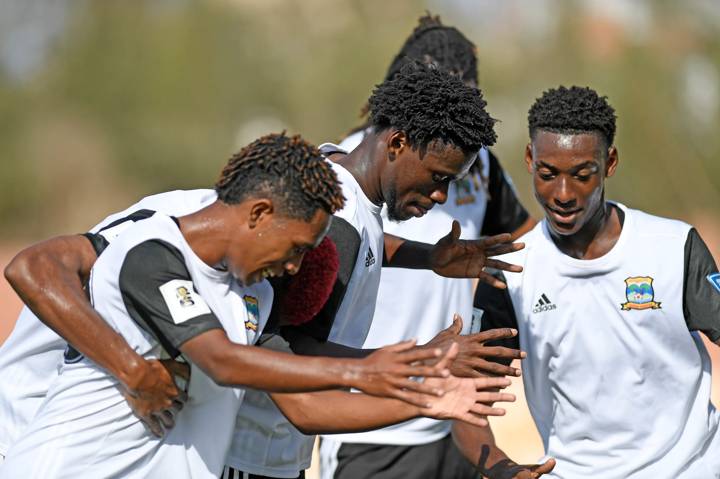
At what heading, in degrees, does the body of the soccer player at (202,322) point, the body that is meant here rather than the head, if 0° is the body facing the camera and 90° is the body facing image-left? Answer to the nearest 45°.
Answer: approximately 270°

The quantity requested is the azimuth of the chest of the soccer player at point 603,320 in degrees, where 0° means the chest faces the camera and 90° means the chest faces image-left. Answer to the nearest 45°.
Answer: approximately 0°

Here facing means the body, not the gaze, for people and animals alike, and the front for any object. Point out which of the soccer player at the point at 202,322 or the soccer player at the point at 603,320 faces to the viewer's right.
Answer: the soccer player at the point at 202,322

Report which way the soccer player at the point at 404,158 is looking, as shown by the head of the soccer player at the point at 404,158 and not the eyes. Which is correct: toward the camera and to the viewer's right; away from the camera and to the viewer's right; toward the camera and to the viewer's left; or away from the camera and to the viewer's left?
toward the camera and to the viewer's right

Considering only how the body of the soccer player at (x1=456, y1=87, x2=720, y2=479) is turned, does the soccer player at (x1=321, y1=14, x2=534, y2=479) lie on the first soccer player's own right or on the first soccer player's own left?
on the first soccer player's own right

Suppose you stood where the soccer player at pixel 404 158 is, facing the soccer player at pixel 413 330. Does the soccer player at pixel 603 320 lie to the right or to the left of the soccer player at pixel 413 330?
right

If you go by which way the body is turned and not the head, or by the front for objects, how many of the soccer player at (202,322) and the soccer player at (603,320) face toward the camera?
1

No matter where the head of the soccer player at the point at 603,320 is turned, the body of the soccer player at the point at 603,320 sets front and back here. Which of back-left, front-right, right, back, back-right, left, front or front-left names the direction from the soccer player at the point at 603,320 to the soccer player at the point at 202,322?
front-right

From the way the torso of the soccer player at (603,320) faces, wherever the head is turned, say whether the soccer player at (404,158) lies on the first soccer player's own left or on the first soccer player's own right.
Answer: on the first soccer player's own right
